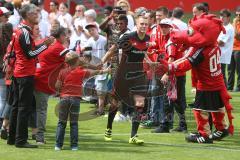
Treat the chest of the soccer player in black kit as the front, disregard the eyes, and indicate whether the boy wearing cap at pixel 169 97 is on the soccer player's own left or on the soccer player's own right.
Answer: on the soccer player's own left

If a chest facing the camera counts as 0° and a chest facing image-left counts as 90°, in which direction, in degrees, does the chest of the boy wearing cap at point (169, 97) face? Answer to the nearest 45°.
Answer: approximately 45°

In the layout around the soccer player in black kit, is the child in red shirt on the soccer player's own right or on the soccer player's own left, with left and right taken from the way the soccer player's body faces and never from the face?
on the soccer player's own right

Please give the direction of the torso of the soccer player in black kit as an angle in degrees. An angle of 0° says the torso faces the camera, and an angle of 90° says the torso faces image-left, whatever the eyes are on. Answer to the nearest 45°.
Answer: approximately 315°
